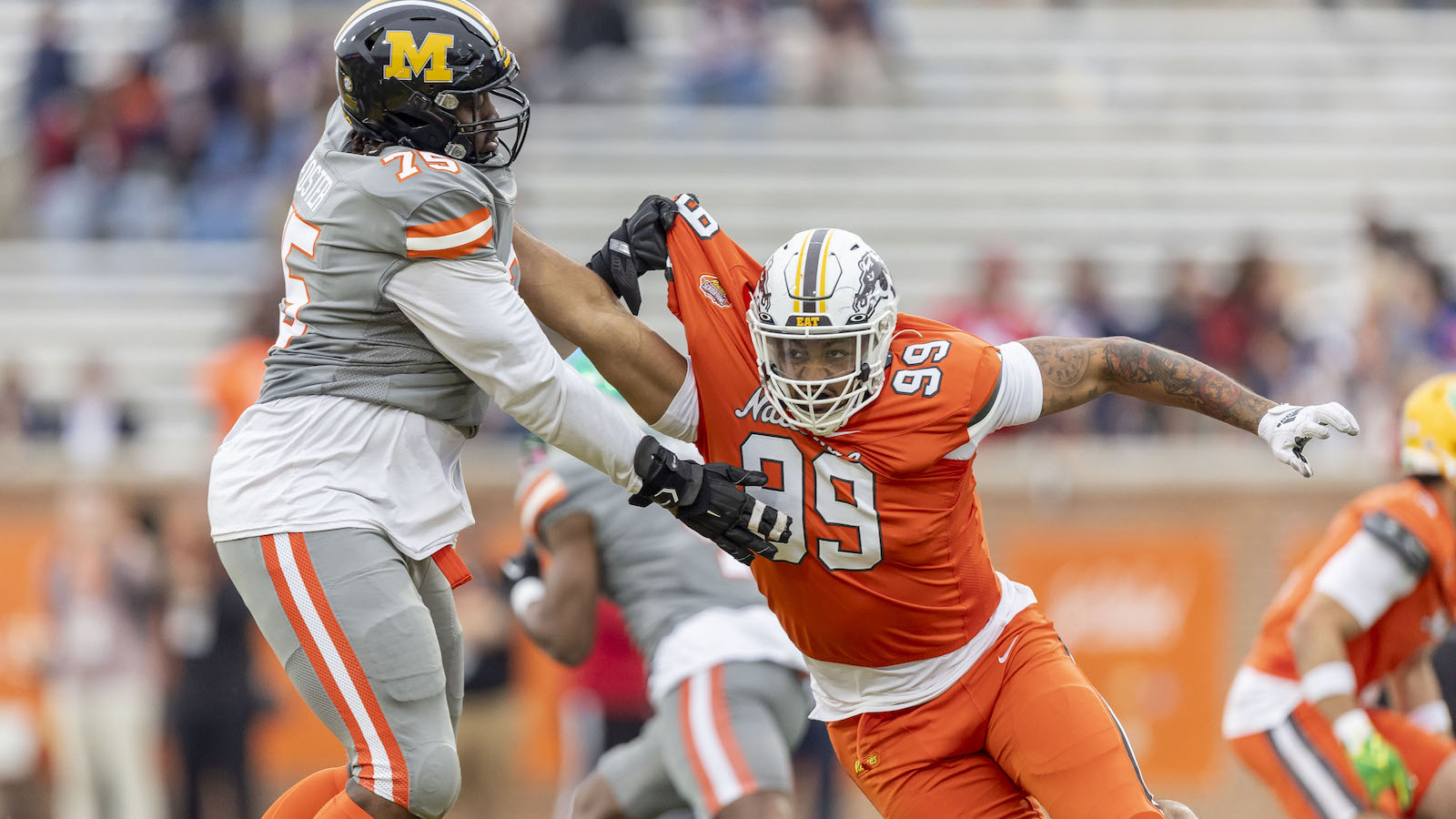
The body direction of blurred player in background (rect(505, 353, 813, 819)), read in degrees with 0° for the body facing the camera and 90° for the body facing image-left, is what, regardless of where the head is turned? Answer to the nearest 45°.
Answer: approximately 90°

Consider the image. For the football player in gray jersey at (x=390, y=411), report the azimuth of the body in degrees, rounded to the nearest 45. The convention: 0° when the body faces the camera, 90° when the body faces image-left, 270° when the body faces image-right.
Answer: approximately 270°

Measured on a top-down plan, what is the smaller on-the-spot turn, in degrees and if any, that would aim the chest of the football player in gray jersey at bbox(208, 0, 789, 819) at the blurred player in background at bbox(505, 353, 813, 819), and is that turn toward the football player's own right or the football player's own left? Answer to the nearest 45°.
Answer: approximately 45° to the football player's own left

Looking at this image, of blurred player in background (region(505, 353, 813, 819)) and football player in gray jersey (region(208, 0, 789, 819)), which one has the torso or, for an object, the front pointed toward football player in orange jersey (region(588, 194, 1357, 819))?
the football player in gray jersey

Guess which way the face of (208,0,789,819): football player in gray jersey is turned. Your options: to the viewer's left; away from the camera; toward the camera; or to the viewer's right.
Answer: to the viewer's right

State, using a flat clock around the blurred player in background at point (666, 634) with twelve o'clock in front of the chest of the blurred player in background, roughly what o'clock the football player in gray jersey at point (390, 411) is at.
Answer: The football player in gray jersey is roughly at 10 o'clock from the blurred player in background.

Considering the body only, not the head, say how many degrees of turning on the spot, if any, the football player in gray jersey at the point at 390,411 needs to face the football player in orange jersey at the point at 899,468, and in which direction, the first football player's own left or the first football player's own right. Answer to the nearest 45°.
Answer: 0° — they already face them

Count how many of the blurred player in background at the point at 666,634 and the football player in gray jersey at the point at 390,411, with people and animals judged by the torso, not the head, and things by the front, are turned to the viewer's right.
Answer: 1

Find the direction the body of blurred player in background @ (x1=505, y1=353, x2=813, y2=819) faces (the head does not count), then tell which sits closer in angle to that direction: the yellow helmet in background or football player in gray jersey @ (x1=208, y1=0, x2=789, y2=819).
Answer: the football player in gray jersey

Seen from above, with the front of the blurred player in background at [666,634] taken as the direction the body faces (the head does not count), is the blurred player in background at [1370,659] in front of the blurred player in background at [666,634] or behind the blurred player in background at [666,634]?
behind
